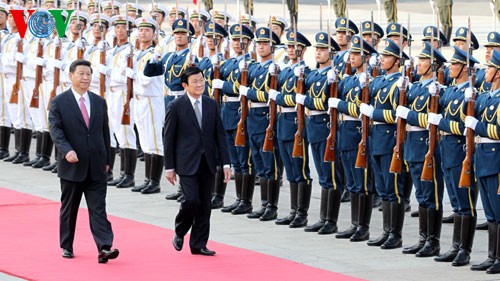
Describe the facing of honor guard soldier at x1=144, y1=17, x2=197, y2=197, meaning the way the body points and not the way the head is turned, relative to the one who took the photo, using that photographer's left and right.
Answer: facing the viewer and to the left of the viewer

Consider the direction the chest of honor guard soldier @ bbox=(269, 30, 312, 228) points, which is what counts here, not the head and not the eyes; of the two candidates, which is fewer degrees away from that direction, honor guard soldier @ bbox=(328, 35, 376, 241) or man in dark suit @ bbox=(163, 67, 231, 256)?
the man in dark suit

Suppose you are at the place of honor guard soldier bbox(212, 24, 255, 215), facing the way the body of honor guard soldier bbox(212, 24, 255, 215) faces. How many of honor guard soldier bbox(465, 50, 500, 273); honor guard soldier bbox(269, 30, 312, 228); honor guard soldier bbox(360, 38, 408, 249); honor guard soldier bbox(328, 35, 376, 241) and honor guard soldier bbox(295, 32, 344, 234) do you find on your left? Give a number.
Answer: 5

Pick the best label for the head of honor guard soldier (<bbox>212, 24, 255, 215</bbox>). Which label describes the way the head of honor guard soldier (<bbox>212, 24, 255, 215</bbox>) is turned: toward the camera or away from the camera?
toward the camera

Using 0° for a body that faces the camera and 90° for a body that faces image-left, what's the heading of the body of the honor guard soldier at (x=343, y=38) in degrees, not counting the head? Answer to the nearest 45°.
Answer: approximately 45°

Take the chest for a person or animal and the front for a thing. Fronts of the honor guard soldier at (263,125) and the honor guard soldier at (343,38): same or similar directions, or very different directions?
same or similar directions

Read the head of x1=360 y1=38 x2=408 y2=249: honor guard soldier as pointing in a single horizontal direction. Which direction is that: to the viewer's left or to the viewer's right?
to the viewer's left

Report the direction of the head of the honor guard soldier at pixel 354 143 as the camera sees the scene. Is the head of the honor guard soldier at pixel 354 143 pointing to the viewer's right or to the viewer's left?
to the viewer's left

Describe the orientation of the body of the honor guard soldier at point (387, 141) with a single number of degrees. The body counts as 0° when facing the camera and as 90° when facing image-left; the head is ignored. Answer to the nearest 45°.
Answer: approximately 45°

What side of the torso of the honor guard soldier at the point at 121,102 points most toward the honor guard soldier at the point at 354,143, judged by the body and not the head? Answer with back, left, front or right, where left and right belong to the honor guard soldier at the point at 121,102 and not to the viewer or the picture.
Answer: left

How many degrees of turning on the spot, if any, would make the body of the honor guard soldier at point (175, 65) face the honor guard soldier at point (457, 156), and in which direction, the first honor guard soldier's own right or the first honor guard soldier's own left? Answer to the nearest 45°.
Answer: approximately 90° to the first honor guard soldier's own left
